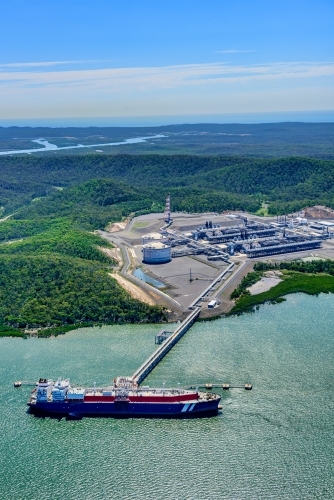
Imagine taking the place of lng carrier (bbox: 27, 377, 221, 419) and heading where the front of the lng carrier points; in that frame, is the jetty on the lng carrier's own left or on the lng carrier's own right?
on the lng carrier's own left

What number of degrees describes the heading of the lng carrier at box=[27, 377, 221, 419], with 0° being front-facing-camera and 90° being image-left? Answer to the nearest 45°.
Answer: approximately 270°
